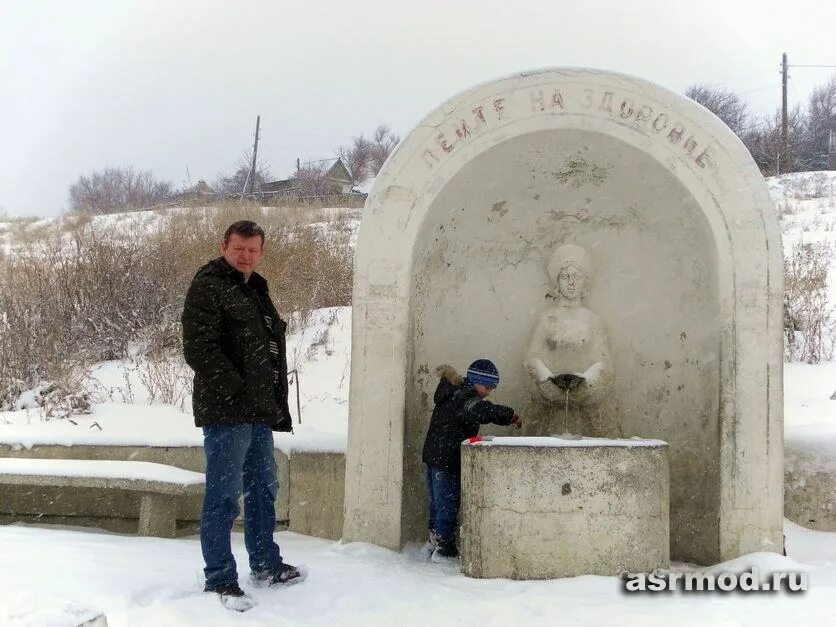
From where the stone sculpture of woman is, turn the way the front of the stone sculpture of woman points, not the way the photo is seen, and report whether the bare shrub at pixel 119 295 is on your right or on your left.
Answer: on your right

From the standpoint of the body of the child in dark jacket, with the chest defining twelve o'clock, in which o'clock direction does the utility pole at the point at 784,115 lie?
The utility pole is roughly at 10 o'clock from the child in dark jacket.

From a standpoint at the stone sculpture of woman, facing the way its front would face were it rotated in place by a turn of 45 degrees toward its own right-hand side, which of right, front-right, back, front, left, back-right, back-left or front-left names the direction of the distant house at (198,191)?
right

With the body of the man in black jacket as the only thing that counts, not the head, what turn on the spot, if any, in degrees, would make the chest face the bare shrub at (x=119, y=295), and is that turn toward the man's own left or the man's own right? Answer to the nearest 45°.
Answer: approximately 135° to the man's own left

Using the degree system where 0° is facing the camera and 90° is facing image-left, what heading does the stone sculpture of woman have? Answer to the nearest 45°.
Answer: approximately 0°

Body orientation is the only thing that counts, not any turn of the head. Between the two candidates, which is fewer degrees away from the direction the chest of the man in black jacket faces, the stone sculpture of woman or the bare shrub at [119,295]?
the stone sculpture of woman

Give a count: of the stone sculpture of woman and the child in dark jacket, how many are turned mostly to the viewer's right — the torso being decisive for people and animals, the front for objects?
1

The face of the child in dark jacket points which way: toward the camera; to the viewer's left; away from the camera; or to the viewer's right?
to the viewer's right

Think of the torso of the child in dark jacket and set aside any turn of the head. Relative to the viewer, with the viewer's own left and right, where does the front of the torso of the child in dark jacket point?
facing to the right of the viewer

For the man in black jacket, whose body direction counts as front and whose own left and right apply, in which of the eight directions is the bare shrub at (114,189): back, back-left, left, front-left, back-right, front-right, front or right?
back-left

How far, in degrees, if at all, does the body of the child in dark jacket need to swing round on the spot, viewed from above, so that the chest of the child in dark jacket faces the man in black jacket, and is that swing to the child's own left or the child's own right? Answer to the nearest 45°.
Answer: approximately 135° to the child's own right

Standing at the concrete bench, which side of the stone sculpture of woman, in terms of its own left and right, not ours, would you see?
right

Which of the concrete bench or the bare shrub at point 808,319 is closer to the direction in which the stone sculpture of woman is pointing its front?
the concrete bench

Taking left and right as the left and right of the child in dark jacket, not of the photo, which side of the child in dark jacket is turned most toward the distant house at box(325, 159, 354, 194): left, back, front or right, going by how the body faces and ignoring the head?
left
